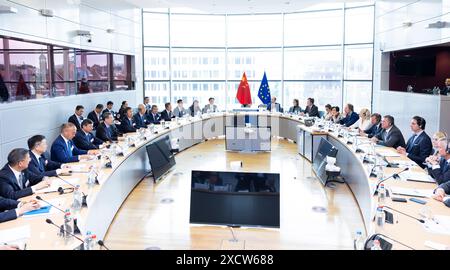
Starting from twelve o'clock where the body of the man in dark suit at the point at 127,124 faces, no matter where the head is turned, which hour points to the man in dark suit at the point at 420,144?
the man in dark suit at the point at 420,144 is roughly at 12 o'clock from the man in dark suit at the point at 127,124.

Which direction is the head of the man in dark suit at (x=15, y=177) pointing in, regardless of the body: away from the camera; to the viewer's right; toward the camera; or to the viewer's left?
to the viewer's right

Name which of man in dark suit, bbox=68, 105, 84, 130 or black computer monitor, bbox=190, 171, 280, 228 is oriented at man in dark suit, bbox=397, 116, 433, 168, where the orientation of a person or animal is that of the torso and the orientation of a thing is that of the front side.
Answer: man in dark suit, bbox=68, 105, 84, 130

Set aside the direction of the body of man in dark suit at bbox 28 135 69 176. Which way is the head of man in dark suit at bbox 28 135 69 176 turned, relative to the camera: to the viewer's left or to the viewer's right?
to the viewer's right

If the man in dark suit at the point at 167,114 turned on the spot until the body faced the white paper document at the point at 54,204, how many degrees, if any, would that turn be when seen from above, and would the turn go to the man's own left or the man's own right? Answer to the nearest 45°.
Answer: approximately 45° to the man's own right

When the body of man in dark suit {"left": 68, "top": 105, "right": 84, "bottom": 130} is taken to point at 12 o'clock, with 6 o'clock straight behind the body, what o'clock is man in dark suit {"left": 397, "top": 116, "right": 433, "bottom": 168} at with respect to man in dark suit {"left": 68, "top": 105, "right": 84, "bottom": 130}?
man in dark suit {"left": 397, "top": 116, "right": 433, "bottom": 168} is roughly at 12 o'clock from man in dark suit {"left": 68, "top": 105, "right": 84, "bottom": 130}.

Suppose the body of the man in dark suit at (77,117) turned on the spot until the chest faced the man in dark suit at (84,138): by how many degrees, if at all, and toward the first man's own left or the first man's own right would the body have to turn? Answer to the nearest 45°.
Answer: approximately 45° to the first man's own right

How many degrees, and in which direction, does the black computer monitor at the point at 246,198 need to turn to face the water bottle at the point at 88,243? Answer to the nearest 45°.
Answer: approximately 45° to its right
